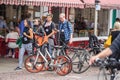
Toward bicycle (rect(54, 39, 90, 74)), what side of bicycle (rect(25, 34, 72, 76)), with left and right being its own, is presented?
back

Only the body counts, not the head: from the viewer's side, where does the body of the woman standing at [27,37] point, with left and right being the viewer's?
facing the viewer and to the left of the viewer

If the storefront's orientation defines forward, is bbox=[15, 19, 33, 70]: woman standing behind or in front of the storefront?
in front

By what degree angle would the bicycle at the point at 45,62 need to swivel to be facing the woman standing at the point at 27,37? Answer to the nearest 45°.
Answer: approximately 45° to its right

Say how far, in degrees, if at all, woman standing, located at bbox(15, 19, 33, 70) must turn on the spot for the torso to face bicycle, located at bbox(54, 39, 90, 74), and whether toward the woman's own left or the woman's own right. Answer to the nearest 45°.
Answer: approximately 135° to the woman's own left

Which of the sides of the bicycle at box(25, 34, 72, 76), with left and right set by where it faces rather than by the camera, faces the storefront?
right

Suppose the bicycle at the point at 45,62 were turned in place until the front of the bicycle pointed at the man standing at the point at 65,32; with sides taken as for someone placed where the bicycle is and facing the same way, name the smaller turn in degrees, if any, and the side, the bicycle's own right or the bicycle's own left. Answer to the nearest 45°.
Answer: approximately 135° to the bicycle's own right

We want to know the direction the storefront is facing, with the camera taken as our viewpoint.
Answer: facing the viewer

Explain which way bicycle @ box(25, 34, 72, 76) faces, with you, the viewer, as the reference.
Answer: facing to the left of the viewer

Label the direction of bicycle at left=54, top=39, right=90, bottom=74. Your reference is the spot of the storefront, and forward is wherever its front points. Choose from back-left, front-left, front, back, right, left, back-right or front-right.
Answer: front

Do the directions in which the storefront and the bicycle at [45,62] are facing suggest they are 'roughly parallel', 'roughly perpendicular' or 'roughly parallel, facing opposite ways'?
roughly perpendicular

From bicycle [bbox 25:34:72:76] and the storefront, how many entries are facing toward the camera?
1

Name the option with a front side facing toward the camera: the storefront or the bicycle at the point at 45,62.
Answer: the storefront

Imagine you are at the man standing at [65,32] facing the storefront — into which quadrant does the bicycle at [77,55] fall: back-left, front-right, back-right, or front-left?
back-right
